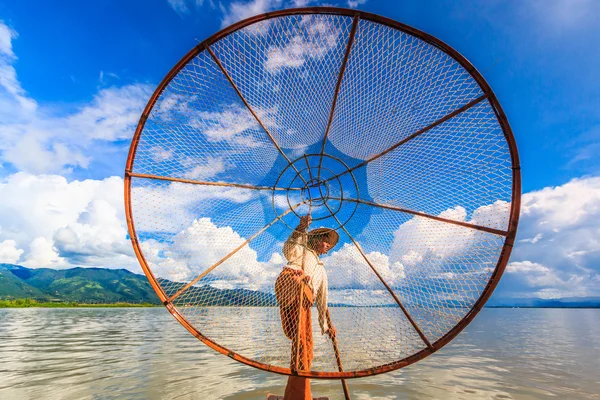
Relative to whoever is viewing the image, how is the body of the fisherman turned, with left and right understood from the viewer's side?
facing the viewer and to the right of the viewer
